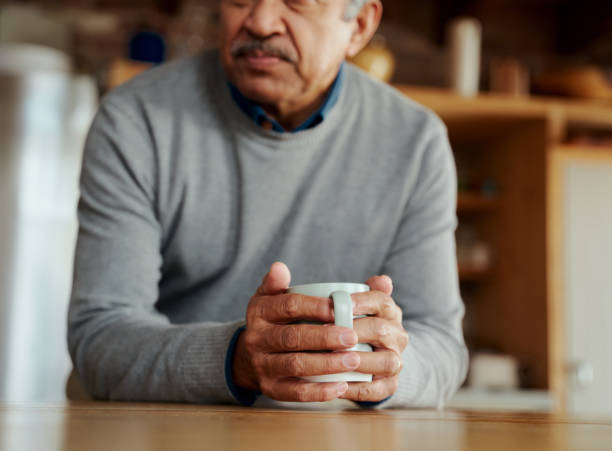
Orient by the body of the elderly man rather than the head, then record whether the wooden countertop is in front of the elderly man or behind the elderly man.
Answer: in front

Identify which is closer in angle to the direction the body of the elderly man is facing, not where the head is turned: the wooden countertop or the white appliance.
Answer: the wooden countertop

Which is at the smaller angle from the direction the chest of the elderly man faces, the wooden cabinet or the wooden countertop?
the wooden countertop

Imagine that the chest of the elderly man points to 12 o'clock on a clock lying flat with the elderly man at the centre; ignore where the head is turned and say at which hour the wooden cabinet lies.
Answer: The wooden cabinet is roughly at 7 o'clock from the elderly man.

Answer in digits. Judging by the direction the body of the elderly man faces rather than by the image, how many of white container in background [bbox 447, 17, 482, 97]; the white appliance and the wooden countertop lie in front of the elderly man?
1

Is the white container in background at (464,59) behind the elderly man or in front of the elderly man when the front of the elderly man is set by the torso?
behind

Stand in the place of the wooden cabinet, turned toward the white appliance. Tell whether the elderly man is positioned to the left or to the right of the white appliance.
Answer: left

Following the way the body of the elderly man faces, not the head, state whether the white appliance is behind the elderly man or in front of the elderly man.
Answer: behind

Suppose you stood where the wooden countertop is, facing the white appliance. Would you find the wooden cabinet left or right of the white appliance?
right

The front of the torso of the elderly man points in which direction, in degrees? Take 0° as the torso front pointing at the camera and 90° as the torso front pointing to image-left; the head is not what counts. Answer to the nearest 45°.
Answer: approximately 0°

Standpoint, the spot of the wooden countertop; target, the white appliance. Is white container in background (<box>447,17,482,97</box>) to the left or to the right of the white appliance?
right
